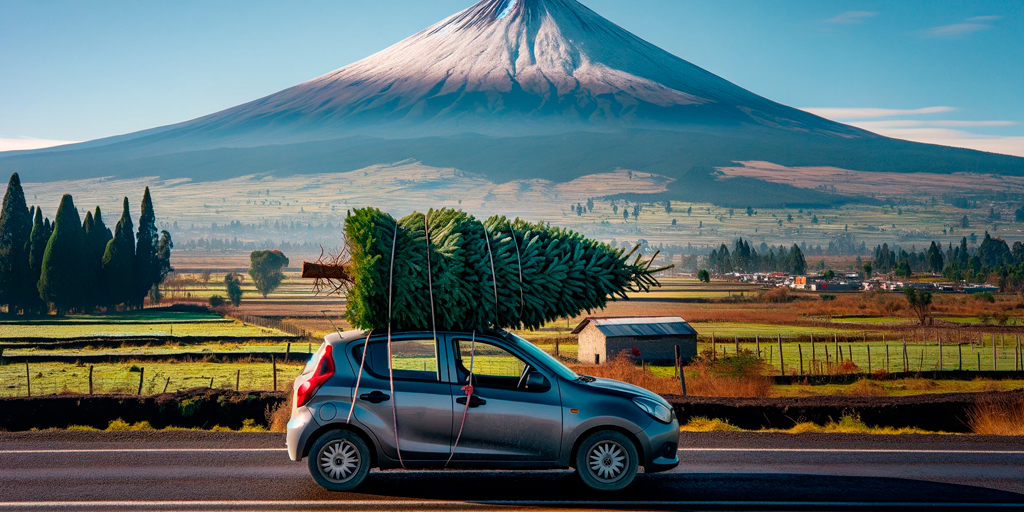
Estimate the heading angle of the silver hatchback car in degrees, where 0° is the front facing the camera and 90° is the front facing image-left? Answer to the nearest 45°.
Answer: approximately 270°

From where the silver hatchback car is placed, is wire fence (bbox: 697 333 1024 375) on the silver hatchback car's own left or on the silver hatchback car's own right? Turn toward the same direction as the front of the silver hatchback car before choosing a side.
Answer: on the silver hatchback car's own left

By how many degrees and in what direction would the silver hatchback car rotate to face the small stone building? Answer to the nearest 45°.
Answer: approximately 90° to its left

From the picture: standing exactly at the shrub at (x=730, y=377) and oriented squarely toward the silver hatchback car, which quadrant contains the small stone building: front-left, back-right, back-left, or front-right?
back-right

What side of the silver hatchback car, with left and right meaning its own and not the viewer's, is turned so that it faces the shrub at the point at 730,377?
left

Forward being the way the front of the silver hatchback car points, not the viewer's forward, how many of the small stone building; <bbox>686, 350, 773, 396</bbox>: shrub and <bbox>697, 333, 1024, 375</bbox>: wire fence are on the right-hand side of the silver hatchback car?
0
